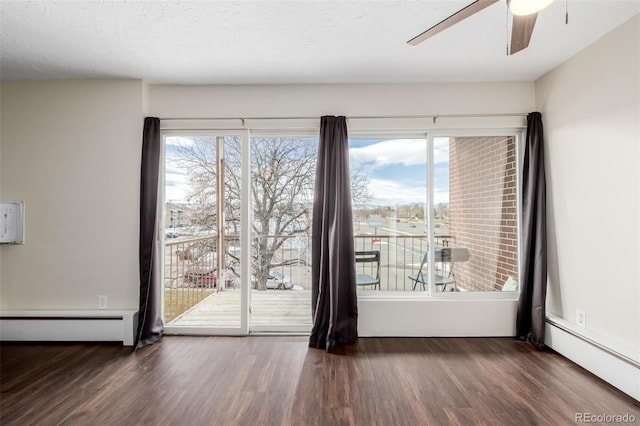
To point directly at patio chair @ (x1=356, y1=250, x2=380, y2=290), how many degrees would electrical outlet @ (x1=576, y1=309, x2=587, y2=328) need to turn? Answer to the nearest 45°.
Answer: approximately 45° to its right

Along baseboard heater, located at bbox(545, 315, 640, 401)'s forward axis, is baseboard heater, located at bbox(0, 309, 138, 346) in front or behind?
in front

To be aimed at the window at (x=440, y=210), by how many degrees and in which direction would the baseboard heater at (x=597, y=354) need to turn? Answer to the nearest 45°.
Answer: approximately 45° to its right

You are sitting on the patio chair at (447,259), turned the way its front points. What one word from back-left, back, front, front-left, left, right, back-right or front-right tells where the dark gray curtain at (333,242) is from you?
front

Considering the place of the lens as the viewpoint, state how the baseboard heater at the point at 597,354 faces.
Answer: facing the viewer and to the left of the viewer

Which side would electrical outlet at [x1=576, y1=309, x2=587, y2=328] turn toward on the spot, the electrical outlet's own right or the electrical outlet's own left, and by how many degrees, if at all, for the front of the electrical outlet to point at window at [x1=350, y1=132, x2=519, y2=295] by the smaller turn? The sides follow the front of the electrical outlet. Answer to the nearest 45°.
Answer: approximately 45° to the electrical outlet's own right

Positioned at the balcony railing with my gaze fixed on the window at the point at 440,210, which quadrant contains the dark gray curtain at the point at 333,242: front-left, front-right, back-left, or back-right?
front-right

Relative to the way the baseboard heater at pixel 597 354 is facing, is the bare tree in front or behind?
in front

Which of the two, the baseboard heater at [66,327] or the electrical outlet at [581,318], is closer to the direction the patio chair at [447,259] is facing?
the baseboard heater

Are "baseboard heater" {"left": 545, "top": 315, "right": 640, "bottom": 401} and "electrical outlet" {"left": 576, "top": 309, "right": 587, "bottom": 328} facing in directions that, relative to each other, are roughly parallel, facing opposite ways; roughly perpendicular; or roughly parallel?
roughly parallel

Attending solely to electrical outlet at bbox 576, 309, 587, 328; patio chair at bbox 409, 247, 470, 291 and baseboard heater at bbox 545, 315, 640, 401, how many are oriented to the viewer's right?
0

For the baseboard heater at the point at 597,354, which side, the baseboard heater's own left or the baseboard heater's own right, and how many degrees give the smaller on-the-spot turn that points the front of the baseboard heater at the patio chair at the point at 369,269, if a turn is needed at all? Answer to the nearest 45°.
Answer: approximately 45° to the baseboard heater's own right

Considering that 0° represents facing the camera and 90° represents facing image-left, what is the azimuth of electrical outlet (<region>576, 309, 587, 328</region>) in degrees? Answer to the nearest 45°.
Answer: approximately 45°

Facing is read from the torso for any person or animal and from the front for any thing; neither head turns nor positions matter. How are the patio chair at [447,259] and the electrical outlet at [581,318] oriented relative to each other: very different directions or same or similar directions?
same or similar directions

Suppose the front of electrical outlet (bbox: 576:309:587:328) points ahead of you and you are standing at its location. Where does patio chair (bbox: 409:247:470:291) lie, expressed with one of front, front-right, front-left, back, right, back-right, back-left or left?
front-right

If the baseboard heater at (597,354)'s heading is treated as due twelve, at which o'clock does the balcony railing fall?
The balcony railing is roughly at 1 o'clock from the baseboard heater.
